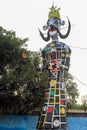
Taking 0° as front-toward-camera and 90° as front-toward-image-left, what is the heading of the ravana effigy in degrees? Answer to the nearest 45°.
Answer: approximately 0°
